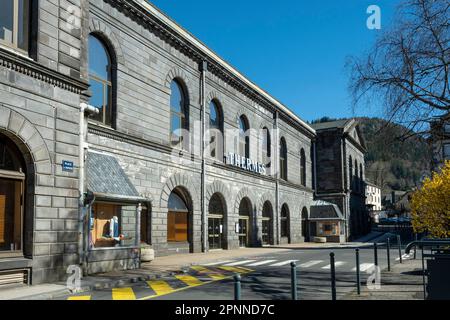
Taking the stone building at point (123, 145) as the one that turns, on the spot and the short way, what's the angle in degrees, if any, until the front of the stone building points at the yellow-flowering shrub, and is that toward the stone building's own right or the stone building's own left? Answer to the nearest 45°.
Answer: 0° — it already faces it

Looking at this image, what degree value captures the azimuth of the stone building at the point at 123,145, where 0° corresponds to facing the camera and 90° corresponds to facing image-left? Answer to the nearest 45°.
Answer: approximately 315°
